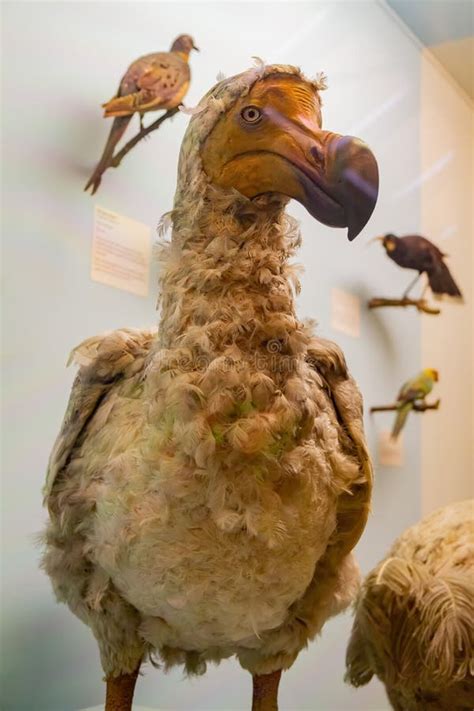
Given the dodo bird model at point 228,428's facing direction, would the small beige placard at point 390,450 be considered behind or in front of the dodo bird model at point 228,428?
behind

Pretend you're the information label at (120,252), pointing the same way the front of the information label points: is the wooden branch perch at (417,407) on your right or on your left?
on your left

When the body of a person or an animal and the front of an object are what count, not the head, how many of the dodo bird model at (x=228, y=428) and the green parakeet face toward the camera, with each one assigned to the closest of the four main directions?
1

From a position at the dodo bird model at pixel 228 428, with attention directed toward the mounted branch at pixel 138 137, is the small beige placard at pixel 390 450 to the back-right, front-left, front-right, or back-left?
front-right

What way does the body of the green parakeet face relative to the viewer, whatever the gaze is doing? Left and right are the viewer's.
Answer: facing to the right of the viewer

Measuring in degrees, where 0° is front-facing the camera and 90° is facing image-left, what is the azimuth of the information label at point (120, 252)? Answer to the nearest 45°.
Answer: approximately 315°

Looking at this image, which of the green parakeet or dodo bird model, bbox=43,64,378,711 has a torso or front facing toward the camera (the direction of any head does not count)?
the dodo bird model

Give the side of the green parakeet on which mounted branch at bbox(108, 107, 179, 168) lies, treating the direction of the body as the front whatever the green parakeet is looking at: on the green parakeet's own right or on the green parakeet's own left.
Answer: on the green parakeet's own right

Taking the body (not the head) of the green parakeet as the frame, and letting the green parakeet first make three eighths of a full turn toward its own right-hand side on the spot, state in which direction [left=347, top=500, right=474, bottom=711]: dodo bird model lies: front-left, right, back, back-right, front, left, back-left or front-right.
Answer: front-left

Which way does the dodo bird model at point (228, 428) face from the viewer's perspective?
toward the camera
